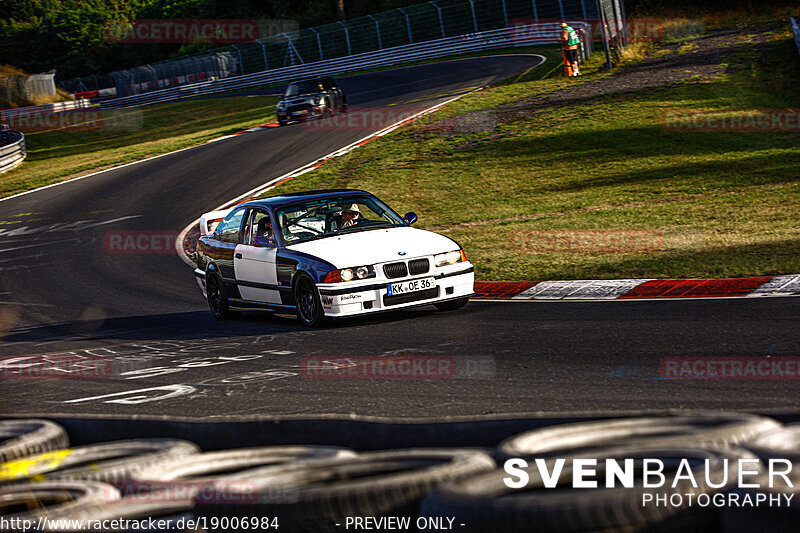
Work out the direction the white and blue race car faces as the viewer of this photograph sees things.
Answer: facing the viewer and to the right of the viewer

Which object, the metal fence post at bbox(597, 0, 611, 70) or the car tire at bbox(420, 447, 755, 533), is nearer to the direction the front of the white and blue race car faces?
the car tire

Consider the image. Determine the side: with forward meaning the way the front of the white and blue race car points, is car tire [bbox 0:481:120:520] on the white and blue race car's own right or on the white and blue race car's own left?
on the white and blue race car's own right

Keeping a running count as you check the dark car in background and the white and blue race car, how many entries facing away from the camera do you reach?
0

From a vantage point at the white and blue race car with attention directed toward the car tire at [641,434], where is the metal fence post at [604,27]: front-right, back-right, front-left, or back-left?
back-left

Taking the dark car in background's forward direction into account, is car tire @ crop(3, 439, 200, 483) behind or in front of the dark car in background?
in front

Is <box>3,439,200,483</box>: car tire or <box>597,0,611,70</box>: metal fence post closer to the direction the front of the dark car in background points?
the car tire

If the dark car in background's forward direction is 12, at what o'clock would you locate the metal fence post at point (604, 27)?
The metal fence post is roughly at 8 o'clock from the dark car in background.

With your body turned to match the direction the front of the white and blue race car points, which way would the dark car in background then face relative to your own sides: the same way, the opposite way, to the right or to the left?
to the right

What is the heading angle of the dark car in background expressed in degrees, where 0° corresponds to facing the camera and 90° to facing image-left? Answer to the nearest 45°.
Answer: approximately 45°

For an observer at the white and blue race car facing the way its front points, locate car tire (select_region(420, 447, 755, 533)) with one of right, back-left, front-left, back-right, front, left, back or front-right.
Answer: front-right

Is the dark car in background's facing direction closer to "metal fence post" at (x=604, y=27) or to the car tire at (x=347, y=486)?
the car tire

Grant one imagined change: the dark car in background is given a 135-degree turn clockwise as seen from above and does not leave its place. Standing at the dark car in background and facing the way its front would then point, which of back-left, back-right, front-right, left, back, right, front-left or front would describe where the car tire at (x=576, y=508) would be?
back

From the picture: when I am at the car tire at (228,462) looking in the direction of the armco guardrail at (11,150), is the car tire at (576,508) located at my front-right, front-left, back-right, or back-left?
back-right

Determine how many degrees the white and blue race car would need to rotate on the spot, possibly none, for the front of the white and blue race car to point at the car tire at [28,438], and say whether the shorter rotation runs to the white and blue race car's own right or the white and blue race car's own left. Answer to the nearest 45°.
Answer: approximately 45° to the white and blue race car's own right

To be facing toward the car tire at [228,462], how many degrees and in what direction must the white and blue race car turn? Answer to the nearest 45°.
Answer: approximately 45° to its right
